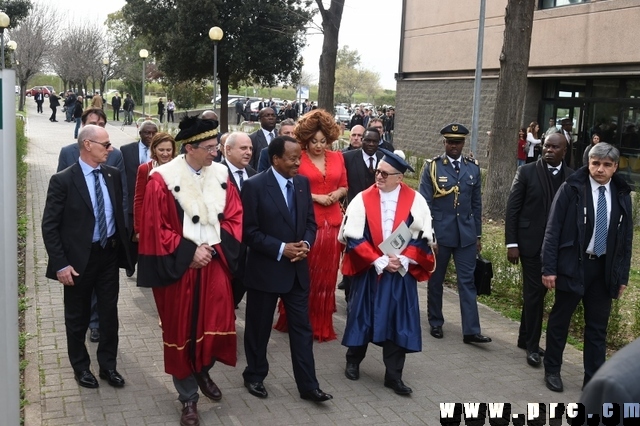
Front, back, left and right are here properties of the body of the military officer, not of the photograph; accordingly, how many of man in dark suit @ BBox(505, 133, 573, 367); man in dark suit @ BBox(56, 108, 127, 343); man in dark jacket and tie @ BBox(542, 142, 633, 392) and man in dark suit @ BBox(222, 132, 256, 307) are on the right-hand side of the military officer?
2

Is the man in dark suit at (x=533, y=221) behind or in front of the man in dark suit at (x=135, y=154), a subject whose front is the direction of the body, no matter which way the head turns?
in front

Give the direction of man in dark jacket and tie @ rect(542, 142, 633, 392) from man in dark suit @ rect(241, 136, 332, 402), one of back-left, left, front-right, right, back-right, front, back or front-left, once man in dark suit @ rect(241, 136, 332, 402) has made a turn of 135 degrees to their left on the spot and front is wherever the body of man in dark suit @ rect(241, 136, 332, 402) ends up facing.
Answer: right

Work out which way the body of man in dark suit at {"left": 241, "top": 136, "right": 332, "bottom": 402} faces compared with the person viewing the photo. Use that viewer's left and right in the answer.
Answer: facing the viewer and to the right of the viewer

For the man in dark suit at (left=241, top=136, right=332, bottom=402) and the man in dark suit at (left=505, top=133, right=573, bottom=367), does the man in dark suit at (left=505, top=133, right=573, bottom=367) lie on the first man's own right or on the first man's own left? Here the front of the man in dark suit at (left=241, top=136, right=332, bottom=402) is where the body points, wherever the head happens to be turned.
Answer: on the first man's own left

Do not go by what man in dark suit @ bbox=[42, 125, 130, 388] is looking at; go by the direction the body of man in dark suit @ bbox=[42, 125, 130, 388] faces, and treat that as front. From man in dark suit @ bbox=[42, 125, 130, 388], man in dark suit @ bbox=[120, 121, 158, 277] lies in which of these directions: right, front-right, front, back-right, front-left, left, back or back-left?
back-left

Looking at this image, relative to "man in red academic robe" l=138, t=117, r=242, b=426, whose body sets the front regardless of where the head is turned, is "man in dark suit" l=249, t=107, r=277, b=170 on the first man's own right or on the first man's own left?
on the first man's own left

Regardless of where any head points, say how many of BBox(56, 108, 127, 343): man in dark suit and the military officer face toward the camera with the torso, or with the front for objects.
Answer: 2

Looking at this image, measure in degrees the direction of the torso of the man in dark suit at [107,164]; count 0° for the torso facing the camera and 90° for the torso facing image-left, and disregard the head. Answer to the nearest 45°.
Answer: approximately 0°
